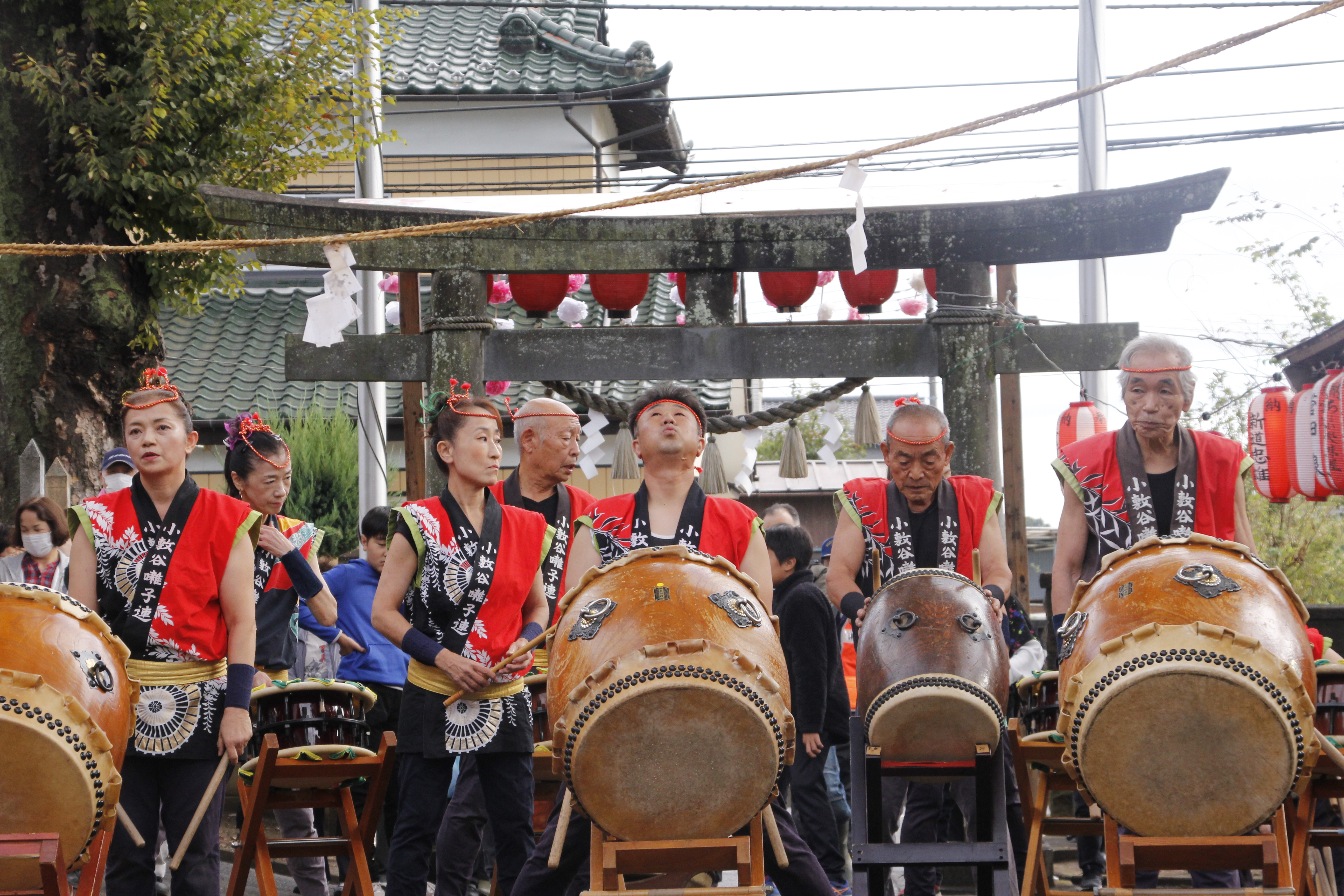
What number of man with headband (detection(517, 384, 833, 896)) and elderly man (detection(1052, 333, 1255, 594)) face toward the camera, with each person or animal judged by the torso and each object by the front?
2

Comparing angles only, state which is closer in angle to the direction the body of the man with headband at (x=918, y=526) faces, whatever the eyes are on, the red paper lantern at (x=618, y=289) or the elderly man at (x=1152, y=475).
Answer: the elderly man

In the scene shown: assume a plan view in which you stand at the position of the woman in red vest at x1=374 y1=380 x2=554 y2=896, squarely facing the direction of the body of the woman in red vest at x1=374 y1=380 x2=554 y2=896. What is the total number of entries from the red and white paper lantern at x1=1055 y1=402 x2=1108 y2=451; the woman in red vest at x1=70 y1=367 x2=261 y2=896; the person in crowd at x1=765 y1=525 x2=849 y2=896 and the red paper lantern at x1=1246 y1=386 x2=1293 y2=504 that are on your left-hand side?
3

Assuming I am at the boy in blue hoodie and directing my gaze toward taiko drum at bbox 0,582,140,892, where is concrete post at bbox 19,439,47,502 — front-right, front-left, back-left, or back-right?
back-right

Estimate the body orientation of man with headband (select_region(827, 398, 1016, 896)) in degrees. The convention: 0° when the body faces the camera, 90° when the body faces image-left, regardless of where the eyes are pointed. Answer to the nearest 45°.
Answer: approximately 0°

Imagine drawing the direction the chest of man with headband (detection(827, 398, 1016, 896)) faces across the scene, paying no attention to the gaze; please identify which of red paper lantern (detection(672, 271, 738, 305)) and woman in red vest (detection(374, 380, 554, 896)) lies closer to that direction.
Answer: the woman in red vest

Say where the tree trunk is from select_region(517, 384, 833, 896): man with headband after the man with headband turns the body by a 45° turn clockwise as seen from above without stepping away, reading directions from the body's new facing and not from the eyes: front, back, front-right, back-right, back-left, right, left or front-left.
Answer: right

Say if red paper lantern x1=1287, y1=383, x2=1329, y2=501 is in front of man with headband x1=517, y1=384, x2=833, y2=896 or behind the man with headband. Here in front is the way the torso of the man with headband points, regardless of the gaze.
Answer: behind

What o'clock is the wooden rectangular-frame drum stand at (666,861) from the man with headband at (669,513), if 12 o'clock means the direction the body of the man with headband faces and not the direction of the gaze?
The wooden rectangular-frame drum stand is roughly at 12 o'clock from the man with headband.
